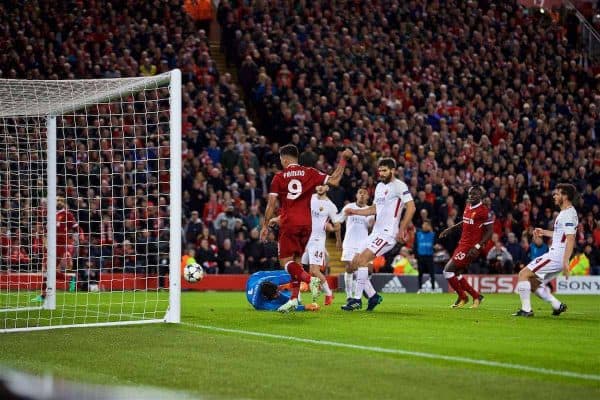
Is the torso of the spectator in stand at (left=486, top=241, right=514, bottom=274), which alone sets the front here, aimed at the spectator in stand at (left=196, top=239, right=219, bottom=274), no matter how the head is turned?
no

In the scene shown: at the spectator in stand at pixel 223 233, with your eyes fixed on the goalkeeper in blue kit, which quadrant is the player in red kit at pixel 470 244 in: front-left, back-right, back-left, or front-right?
front-left

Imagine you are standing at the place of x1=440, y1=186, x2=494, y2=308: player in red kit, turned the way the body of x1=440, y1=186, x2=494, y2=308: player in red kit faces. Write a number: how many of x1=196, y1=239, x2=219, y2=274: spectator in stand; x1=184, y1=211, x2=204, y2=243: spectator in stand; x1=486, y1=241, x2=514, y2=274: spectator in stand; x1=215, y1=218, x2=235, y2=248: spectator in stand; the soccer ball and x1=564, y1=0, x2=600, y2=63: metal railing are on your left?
0

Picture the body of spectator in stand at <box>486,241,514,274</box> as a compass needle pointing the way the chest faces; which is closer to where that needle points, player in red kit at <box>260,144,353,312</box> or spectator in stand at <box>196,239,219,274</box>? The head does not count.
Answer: the player in red kit

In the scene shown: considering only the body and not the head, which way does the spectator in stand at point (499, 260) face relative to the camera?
toward the camera

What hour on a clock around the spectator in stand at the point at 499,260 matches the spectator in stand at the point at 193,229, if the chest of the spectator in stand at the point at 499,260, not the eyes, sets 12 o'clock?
the spectator in stand at the point at 193,229 is roughly at 2 o'clock from the spectator in stand at the point at 499,260.

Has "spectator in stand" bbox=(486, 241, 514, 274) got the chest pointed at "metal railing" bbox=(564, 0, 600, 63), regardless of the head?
no

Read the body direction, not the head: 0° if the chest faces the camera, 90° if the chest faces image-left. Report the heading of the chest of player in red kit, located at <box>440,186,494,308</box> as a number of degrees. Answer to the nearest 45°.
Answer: approximately 45°

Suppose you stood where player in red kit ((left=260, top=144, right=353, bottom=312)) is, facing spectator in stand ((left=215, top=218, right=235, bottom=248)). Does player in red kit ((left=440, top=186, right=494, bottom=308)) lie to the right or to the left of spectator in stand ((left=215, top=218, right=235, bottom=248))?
right

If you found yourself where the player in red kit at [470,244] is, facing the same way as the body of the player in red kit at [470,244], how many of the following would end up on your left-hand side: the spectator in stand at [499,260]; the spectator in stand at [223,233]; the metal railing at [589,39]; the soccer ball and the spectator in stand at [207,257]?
0

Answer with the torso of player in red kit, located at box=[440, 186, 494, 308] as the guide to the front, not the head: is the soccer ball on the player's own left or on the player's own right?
on the player's own right

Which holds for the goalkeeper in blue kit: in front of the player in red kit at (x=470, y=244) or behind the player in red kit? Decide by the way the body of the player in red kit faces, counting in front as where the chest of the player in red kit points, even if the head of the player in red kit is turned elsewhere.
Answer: in front

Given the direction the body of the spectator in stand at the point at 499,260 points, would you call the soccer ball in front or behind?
in front

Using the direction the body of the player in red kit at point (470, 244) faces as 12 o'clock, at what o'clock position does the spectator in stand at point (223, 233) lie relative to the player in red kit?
The spectator in stand is roughly at 3 o'clock from the player in red kit.

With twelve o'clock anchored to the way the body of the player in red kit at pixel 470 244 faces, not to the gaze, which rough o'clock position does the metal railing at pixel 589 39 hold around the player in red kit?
The metal railing is roughly at 5 o'clock from the player in red kit.

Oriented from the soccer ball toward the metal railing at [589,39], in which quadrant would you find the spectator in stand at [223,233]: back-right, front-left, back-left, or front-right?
front-left

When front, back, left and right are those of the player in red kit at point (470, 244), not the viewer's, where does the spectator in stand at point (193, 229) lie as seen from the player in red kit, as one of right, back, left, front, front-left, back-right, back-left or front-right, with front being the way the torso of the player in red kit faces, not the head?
right

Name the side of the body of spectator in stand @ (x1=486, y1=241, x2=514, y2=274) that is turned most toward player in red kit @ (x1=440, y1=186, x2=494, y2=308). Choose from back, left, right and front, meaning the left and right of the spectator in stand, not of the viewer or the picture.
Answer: front

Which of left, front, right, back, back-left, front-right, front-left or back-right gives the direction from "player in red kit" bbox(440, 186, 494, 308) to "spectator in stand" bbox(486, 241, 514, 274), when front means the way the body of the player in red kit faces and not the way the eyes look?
back-right
